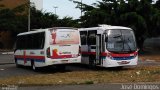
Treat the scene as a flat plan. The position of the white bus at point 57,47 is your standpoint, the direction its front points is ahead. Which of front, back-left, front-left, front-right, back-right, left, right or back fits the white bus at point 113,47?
back-right

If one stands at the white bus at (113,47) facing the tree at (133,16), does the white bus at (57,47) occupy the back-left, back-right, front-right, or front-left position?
back-left

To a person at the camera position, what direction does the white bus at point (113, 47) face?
facing the viewer and to the right of the viewer

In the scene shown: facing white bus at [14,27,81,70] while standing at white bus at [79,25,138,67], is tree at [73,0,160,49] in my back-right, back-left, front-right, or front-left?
back-right

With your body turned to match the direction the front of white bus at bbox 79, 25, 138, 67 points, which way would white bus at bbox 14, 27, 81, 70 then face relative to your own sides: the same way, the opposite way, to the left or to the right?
the opposite way

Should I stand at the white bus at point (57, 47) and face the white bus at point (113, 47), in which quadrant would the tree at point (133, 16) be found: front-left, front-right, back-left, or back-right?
front-left

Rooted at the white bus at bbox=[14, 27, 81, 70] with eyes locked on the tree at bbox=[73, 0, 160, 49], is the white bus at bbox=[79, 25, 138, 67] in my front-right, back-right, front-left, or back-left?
front-right

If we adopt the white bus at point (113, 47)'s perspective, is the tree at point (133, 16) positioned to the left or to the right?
on its left

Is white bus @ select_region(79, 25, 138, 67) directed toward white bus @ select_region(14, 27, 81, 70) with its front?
no
